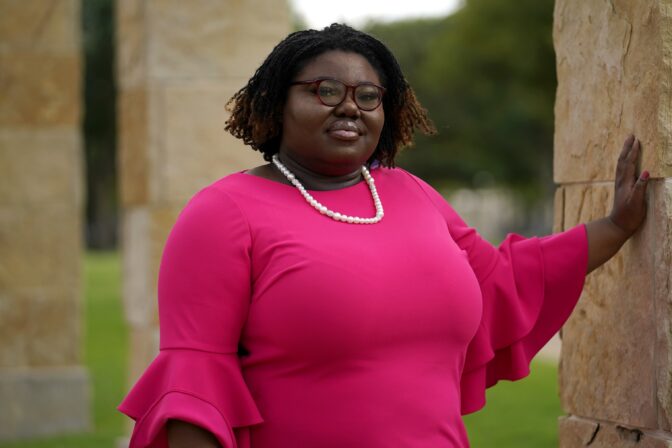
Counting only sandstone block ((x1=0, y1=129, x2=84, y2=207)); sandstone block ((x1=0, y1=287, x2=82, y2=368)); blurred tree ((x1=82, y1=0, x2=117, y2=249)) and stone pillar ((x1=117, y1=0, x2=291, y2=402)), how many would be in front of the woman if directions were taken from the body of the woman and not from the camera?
0

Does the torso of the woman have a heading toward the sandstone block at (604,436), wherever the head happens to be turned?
no

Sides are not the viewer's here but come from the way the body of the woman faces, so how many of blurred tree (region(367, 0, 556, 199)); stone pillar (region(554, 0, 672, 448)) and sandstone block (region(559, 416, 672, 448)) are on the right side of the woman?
0

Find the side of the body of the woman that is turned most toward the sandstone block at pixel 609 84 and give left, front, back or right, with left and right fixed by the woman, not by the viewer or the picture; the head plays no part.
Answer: left

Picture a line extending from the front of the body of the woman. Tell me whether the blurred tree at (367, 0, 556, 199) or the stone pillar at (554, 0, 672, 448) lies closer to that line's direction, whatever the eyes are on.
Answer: the stone pillar

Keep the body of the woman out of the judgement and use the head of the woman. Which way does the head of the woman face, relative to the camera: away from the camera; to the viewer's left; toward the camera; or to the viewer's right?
toward the camera

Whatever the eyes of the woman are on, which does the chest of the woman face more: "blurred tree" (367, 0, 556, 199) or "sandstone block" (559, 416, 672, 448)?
the sandstone block

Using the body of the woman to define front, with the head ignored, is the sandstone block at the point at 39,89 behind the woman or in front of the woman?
behind

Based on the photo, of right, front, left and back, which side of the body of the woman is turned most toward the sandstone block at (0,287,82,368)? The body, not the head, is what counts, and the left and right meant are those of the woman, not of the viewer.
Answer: back

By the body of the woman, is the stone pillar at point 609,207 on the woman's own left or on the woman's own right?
on the woman's own left

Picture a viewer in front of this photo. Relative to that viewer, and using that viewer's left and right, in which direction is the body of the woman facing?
facing the viewer and to the right of the viewer

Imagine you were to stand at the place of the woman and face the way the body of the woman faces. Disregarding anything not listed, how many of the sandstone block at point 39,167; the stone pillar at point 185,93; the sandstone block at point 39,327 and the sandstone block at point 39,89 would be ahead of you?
0

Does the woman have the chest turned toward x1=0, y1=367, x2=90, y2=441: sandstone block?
no
